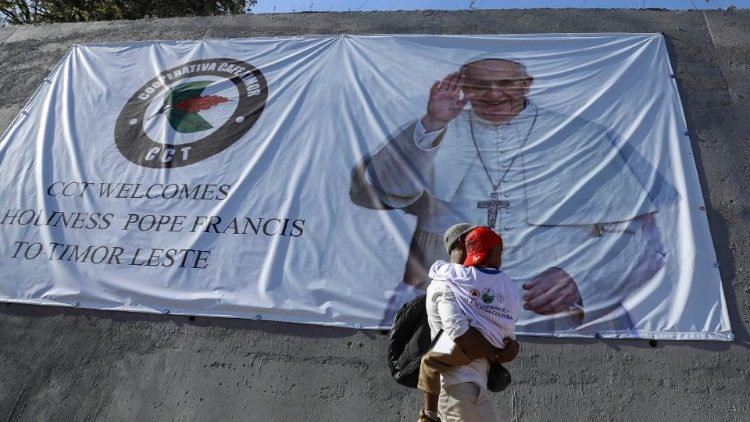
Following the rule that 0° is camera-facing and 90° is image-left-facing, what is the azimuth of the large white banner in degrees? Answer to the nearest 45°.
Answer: approximately 0°
